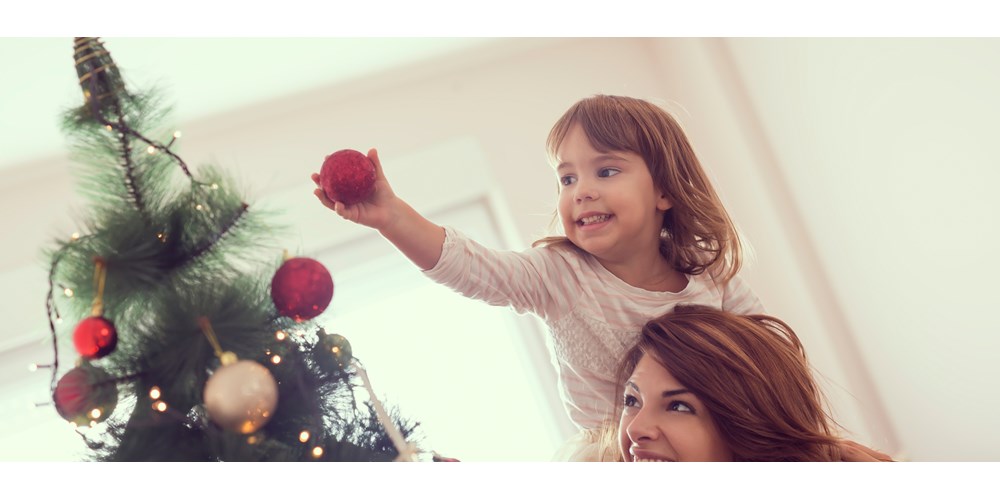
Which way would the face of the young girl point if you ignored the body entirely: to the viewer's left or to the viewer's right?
to the viewer's left

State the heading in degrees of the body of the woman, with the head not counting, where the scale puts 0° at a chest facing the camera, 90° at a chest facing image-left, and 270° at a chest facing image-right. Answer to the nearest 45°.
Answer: approximately 45°

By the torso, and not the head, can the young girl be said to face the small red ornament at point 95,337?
yes

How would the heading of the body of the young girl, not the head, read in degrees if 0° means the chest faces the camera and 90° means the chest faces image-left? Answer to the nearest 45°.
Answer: approximately 45°
